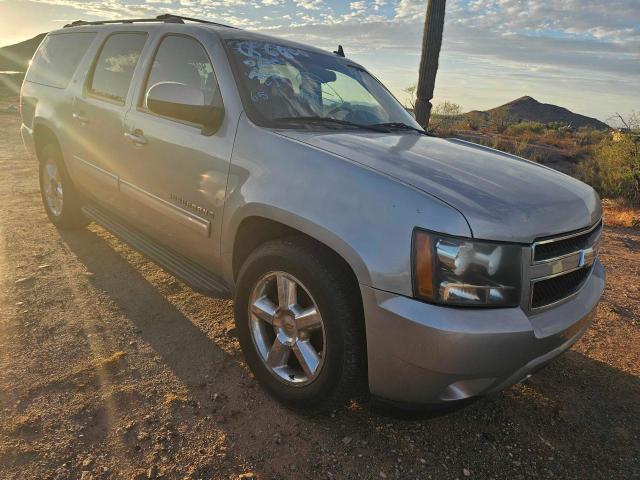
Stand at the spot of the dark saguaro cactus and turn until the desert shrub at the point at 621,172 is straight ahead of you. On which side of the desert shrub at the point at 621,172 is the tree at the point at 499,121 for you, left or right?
left

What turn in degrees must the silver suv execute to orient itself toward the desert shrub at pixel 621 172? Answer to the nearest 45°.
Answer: approximately 90° to its left

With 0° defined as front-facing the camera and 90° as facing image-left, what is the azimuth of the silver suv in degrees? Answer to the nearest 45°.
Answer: approximately 315°

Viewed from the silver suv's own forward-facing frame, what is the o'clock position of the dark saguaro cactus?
The dark saguaro cactus is roughly at 8 o'clock from the silver suv.

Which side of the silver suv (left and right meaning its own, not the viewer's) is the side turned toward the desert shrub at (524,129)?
left
